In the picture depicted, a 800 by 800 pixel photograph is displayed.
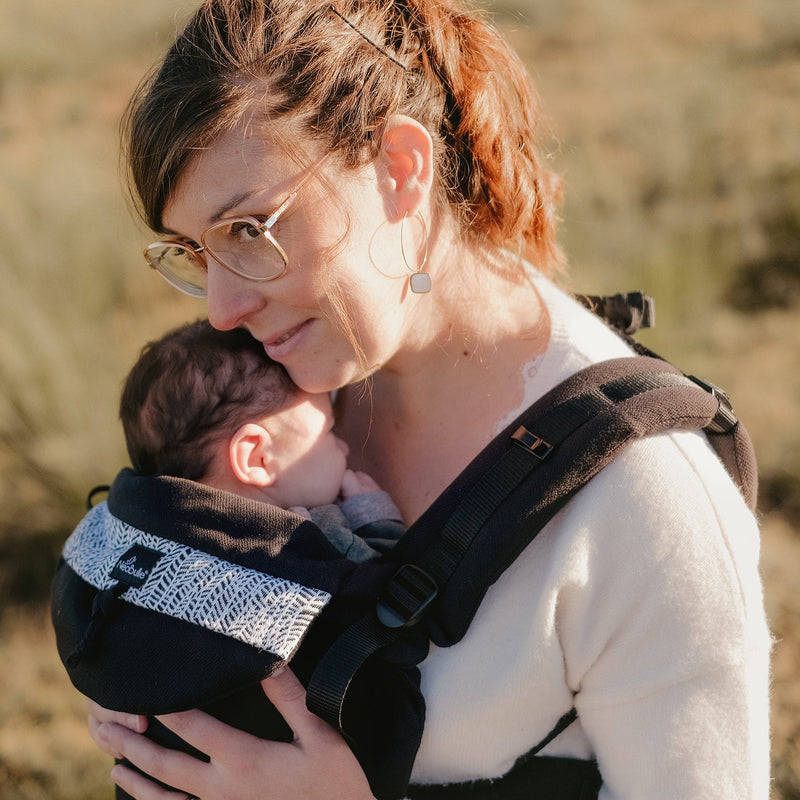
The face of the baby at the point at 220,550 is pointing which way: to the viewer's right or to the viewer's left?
to the viewer's right

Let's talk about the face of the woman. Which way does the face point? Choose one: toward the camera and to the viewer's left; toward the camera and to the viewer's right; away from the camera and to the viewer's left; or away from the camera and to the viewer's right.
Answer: toward the camera and to the viewer's left

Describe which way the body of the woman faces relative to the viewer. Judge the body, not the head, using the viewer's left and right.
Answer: facing the viewer and to the left of the viewer

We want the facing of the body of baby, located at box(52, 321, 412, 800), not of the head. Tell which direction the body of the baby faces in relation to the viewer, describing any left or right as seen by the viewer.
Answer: facing away from the viewer and to the right of the viewer
